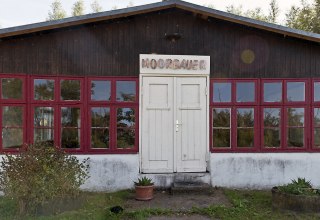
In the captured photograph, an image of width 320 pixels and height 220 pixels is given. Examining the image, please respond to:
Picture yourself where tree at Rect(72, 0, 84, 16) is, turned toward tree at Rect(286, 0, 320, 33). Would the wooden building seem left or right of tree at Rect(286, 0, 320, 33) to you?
right

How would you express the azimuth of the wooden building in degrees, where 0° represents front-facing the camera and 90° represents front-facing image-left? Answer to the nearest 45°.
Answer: approximately 0°

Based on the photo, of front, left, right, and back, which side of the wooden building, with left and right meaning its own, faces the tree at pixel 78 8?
back

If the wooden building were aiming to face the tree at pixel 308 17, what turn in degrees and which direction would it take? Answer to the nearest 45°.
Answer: approximately 135° to its left
